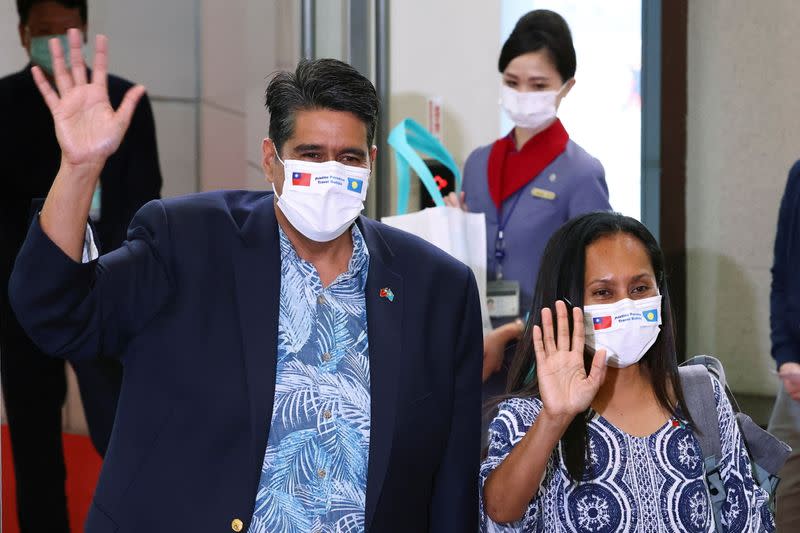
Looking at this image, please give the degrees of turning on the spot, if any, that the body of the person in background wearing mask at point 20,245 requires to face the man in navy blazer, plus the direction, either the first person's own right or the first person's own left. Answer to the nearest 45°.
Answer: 0° — they already face them

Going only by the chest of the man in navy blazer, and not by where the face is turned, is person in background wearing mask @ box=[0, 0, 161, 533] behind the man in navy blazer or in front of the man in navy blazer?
behind

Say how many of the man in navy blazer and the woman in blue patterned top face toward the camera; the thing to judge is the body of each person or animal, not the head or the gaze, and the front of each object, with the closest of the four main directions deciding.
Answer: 2

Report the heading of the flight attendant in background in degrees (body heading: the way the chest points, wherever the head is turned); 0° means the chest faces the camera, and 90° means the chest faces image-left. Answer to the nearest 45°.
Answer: approximately 45°

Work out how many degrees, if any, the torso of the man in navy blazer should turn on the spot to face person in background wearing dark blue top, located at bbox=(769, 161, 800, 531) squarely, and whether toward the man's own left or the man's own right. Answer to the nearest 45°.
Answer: approximately 135° to the man's own left

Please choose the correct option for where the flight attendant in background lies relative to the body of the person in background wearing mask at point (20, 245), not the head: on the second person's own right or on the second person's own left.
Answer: on the second person's own left

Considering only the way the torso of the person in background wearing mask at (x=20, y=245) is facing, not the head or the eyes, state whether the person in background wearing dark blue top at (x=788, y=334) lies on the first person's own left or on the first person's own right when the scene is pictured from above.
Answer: on the first person's own left
